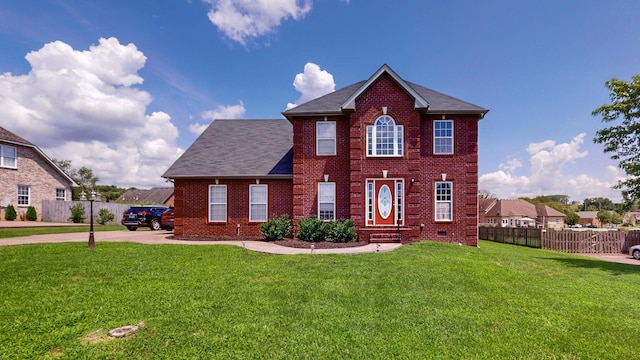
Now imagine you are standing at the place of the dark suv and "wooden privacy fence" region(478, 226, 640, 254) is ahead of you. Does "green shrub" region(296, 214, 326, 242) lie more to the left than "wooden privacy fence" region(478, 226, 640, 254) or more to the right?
right

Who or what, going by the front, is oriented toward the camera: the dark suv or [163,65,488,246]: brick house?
the brick house

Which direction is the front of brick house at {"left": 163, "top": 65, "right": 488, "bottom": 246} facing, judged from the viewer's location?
facing the viewer

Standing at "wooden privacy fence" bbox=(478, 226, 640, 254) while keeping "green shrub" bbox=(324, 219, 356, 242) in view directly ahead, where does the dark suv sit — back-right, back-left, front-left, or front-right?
front-right

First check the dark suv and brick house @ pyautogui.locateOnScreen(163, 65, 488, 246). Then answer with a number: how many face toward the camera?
1

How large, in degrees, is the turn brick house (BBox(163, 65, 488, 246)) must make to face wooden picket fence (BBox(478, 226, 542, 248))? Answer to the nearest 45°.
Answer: approximately 135° to its left

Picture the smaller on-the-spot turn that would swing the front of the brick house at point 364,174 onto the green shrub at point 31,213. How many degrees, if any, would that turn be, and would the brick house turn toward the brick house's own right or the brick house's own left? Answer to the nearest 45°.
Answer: approximately 135° to the brick house's own right
